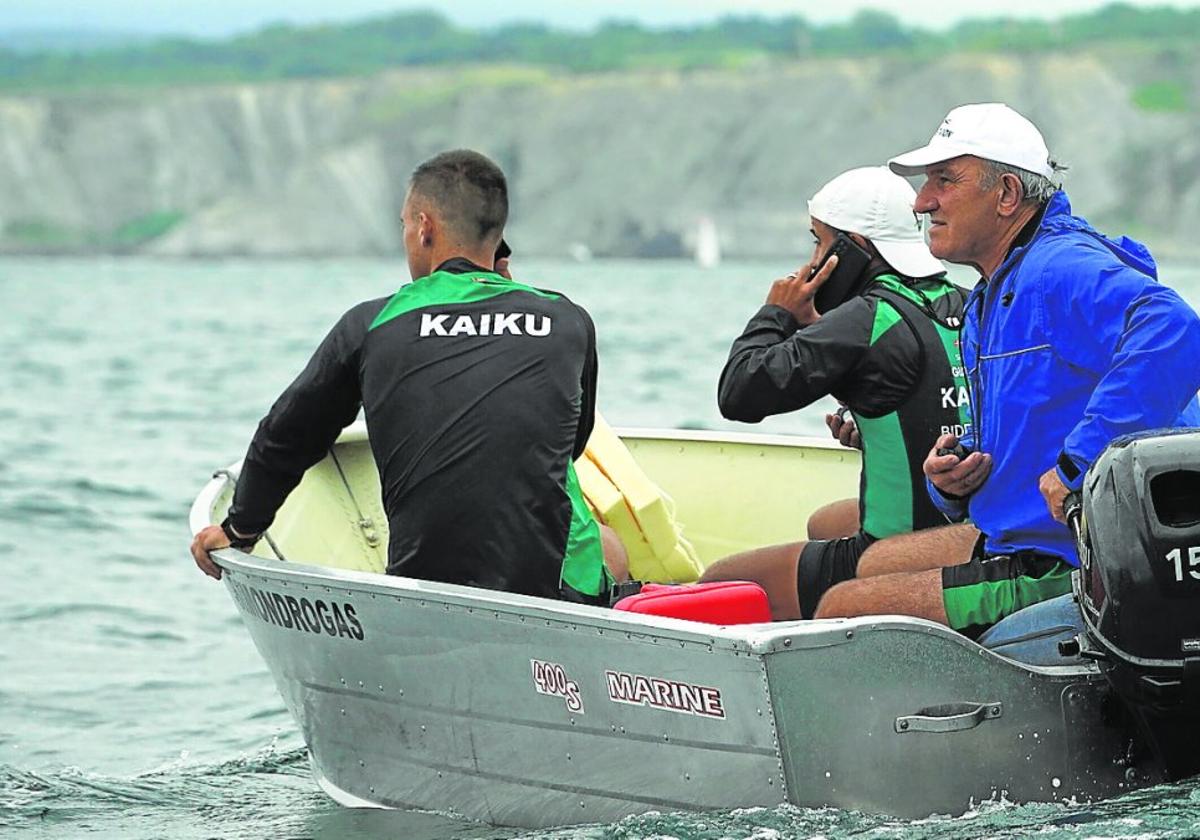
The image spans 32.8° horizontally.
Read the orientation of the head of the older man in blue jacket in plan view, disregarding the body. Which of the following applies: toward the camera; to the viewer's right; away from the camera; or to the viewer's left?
to the viewer's left

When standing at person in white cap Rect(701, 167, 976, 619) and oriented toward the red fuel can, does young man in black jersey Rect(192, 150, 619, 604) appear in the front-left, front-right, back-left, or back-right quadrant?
front-right

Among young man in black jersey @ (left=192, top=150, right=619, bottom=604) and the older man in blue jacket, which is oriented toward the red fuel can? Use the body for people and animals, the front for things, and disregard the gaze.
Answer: the older man in blue jacket

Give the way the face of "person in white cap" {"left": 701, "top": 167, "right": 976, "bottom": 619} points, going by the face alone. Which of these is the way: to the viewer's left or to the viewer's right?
to the viewer's left

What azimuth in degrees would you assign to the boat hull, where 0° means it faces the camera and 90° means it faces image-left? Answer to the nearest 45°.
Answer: approximately 135°

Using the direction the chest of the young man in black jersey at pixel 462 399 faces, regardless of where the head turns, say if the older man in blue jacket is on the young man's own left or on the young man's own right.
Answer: on the young man's own right

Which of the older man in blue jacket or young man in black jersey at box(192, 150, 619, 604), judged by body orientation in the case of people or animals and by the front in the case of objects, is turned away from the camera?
the young man in black jersey

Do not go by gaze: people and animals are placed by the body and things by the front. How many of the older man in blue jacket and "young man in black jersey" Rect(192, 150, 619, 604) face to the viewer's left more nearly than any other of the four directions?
1

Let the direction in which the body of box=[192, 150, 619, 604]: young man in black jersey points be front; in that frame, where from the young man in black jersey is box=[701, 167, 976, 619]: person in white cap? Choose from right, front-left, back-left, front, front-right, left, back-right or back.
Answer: right

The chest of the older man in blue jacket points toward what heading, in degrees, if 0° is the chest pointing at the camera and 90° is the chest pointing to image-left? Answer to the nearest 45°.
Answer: approximately 90°

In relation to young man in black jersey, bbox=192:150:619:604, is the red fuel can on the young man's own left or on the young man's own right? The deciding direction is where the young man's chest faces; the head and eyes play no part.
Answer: on the young man's own right

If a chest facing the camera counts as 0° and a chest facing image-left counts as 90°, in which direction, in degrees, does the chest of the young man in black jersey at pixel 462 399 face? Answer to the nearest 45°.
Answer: approximately 180°

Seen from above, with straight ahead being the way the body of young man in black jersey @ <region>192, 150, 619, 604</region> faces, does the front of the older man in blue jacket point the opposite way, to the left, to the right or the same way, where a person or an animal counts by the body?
to the left
